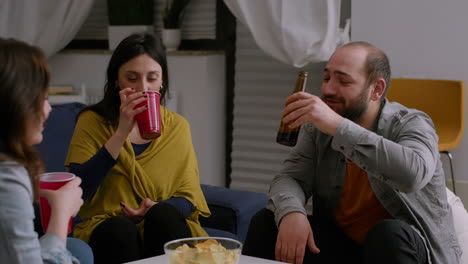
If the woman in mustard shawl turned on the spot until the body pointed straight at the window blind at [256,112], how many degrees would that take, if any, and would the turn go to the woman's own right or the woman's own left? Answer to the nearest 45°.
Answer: approximately 135° to the woman's own left

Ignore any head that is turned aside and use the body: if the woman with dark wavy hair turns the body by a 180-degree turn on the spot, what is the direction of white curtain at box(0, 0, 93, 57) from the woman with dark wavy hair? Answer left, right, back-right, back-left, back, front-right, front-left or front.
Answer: back-right

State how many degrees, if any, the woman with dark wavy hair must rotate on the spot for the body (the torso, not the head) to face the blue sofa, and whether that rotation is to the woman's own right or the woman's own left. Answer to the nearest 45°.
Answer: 0° — they already face it

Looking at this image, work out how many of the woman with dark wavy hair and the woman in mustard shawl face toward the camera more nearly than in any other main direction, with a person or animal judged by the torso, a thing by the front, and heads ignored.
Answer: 1

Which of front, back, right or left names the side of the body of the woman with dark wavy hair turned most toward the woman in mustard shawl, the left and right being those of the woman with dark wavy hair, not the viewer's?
front

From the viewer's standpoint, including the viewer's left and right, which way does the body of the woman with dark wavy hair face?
facing away from the viewer and to the right of the viewer

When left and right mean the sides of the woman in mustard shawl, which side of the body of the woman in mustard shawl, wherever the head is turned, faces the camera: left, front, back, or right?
front

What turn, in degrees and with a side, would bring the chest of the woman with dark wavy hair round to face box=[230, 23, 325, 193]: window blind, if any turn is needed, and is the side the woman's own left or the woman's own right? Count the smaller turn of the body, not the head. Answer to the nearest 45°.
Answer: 0° — they already face it

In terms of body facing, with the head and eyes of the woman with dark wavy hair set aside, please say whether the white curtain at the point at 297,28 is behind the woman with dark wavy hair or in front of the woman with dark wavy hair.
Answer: in front

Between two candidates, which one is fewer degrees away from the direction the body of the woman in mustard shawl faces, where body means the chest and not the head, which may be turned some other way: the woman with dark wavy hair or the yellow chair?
the woman with dark wavy hair

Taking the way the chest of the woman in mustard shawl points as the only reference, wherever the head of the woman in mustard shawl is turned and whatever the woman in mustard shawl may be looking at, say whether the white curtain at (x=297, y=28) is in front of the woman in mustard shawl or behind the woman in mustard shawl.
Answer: behind

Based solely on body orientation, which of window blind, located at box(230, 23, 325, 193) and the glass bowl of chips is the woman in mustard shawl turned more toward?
the glass bowl of chips

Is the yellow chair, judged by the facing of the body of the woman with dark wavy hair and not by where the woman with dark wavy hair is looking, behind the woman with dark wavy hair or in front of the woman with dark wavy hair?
in front
